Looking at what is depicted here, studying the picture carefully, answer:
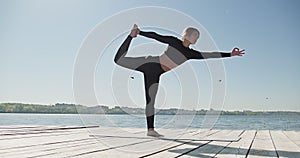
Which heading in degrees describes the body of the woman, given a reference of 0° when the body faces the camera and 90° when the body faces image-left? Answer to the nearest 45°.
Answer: approximately 270°
